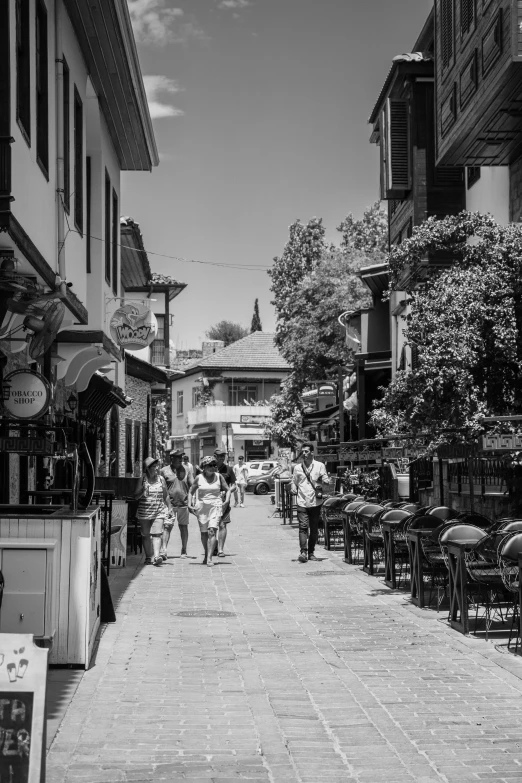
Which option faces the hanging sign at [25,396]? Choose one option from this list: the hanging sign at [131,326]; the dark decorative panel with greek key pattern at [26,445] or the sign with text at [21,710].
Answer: the hanging sign at [131,326]

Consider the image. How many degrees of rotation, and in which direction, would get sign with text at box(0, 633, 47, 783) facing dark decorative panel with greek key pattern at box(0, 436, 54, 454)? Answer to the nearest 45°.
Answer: approximately 180°

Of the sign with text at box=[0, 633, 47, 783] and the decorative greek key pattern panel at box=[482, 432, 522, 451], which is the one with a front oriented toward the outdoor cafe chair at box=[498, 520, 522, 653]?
the decorative greek key pattern panel

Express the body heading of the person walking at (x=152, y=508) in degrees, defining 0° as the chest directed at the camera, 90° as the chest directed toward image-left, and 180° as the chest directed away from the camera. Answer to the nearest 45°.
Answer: approximately 0°

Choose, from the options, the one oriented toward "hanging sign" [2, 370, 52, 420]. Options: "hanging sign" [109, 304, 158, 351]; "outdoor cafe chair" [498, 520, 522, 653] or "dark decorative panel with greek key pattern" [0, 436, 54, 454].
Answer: "hanging sign" [109, 304, 158, 351]

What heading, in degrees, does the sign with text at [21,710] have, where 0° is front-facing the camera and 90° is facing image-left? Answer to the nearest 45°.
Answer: approximately 0°
